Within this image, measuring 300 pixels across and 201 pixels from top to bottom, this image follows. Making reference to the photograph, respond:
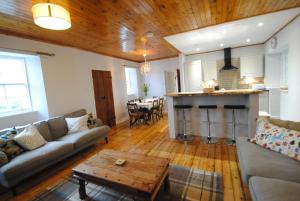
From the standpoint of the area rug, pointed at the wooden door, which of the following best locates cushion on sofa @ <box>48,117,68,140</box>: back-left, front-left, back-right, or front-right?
front-left

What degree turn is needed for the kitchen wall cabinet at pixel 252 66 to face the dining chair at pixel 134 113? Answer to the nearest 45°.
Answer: approximately 45° to its right

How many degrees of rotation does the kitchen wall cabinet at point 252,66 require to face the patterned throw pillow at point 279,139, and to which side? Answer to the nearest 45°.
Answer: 0° — it already faces it

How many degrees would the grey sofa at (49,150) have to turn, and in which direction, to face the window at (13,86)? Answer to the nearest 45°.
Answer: approximately 180°

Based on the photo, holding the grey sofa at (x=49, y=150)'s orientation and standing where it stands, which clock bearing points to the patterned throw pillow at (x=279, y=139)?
The patterned throw pillow is roughly at 12 o'clock from the grey sofa.

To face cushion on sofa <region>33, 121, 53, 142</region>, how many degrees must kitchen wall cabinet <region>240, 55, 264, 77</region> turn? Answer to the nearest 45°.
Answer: approximately 45° to its right

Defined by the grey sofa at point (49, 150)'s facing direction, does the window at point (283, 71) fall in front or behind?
in front

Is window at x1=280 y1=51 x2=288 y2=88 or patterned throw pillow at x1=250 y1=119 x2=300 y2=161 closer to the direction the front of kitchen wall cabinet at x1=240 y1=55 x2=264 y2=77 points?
the patterned throw pillow

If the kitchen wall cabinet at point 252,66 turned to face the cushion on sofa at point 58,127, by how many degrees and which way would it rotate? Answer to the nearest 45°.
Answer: approximately 45° to its right

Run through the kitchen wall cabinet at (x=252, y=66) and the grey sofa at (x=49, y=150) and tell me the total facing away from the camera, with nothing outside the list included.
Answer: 0

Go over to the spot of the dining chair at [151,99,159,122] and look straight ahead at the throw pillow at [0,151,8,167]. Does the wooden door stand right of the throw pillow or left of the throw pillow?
right

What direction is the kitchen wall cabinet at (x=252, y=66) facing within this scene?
toward the camera

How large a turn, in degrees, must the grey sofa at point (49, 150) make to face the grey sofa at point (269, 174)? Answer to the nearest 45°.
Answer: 0° — it already faces it

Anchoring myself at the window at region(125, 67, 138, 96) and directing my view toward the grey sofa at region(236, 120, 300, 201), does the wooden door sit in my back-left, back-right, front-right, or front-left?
front-right

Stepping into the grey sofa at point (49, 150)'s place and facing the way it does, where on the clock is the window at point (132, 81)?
The window is roughly at 9 o'clock from the grey sofa.

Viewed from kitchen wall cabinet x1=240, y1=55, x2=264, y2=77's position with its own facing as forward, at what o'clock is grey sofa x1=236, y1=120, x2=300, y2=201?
The grey sofa is roughly at 12 o'clock from the kitchen wall cabinet.

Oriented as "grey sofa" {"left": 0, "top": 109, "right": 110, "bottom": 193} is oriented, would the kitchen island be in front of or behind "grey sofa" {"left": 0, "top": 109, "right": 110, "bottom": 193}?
in front

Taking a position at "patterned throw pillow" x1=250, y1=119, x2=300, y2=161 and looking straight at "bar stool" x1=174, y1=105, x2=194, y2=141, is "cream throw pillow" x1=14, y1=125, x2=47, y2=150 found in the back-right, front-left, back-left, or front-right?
front-left

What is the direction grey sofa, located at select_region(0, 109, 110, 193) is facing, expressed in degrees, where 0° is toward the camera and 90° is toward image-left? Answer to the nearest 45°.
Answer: approximately 315°

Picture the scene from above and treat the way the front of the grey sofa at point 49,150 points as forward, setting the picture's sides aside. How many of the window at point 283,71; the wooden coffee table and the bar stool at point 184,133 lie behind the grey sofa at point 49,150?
0

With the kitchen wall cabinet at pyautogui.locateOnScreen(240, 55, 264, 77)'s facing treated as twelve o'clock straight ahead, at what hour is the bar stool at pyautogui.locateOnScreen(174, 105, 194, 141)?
The bar stool is roughly at 1 o'clock from the kitchen wall cabinet.
